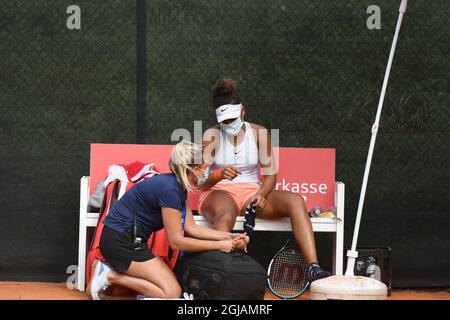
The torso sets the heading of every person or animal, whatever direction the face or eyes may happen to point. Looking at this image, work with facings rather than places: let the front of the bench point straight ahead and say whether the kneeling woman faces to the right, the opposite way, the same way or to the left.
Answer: to the left

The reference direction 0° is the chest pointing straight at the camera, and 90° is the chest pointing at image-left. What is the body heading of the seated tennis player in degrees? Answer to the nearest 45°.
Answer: approximately 0°

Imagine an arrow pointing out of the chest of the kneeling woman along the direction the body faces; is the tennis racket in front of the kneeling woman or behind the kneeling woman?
in front

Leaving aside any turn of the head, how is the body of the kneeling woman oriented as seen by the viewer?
to the viewer's right

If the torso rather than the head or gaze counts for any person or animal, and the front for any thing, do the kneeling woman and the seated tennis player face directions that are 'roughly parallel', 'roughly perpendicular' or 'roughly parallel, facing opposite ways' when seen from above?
roughly perpendicular

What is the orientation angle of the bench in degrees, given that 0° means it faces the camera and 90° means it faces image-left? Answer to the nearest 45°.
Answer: approximately 0°

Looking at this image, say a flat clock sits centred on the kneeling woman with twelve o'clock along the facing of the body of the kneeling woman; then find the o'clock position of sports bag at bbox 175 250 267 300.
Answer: The sports bag is roughly at 1 o'clock from the kneeling woman.

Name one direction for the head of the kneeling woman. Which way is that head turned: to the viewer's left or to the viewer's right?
to the viewer's right

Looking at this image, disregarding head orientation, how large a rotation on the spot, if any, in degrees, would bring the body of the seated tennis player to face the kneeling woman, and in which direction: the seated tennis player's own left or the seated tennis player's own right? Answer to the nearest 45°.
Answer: approximately 45° to the seated tennis player's own right

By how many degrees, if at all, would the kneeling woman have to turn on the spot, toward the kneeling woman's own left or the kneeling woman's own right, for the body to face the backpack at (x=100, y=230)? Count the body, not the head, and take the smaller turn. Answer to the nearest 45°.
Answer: approximately 135° to the kneeling woman's own left
